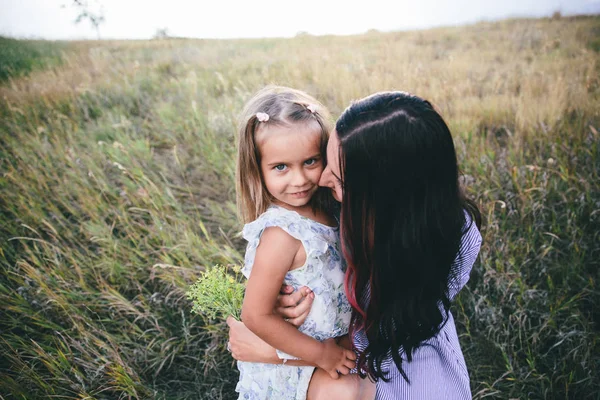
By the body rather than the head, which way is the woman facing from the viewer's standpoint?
to the viewer's left

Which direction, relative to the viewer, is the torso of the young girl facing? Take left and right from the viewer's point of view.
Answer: facing the viewer and to the right of the viewer
